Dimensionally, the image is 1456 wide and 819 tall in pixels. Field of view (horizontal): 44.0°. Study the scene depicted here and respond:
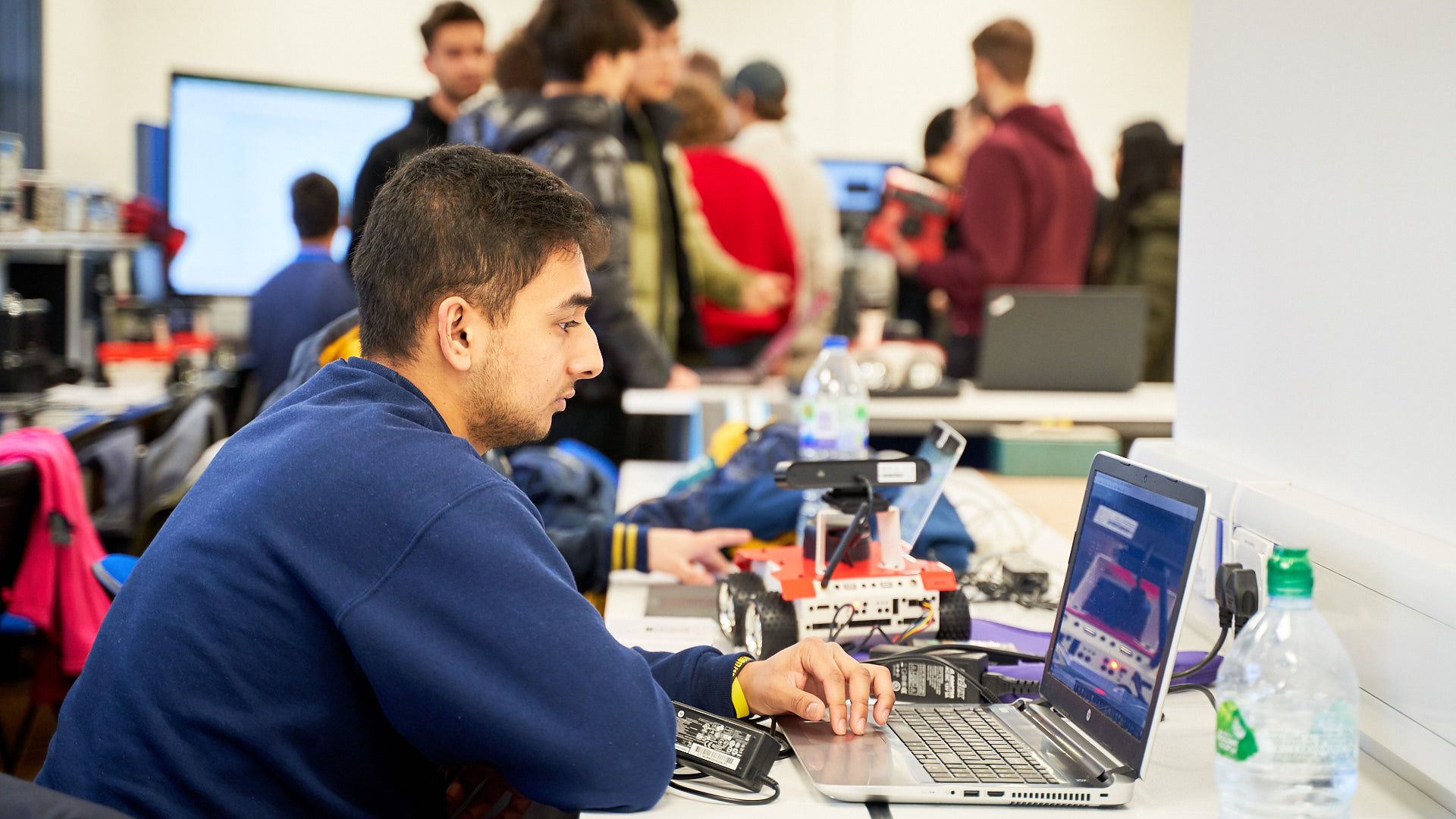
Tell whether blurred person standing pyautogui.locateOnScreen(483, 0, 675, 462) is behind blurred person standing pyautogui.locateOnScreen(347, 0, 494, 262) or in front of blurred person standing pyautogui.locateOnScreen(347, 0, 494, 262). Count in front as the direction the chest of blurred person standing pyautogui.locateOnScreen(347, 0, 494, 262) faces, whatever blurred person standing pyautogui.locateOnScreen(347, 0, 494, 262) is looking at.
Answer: in front

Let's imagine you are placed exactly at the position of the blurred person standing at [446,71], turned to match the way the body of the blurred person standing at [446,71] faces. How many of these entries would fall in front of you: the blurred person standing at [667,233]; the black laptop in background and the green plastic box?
3

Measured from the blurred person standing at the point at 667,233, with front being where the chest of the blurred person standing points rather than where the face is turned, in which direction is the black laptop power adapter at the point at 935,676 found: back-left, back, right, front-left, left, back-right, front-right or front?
front-right

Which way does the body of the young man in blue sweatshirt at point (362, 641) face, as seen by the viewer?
to the viewer's right

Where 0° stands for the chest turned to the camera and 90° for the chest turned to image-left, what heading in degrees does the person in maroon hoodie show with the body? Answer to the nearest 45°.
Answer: approximately 135°

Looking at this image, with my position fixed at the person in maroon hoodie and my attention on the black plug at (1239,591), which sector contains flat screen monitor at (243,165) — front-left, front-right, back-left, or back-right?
back-right

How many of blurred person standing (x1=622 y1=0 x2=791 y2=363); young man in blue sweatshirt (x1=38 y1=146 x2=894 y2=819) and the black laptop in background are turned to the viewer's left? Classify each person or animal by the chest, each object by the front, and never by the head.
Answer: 0

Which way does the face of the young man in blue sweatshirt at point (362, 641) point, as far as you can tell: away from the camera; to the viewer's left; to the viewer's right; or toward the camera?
to the viewer's right

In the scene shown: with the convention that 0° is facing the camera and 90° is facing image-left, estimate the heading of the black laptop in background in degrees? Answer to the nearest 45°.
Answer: approximately 180°

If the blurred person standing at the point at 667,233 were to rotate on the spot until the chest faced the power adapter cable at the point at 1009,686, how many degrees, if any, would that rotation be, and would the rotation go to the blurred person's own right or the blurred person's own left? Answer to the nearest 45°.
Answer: approximately 45° to the blurred person's own right

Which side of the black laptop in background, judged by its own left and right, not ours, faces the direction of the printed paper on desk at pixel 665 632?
back

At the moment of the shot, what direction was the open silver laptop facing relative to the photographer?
facing to the left of the viewer

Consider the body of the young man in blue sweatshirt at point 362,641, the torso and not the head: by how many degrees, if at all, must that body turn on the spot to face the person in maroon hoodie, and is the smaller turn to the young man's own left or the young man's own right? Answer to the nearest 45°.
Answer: approximately 45° to the young man's own left

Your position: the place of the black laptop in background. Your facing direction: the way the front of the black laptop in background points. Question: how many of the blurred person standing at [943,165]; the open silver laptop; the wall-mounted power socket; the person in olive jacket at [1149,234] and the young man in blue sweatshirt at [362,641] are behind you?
3
